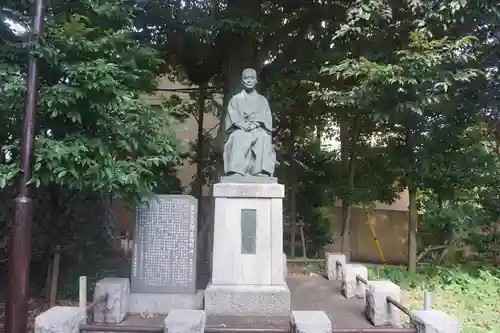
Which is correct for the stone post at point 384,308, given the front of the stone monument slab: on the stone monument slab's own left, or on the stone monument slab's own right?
on the stone monument slab's own left

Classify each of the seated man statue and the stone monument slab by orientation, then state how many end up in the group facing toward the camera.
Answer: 2

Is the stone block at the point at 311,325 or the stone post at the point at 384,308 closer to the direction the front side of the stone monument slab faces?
the stone block

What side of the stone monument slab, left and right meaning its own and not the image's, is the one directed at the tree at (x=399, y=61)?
left

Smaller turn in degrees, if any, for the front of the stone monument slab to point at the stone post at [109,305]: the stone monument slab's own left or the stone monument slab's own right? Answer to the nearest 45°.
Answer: approximately 45° to the stone monument slab's own right

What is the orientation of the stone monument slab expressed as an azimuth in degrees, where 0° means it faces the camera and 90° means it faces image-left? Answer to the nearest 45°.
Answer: approximately 0°

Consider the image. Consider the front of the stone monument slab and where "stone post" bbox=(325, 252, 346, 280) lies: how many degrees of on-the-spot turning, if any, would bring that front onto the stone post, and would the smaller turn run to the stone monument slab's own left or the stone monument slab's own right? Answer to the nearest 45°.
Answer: approximately 135° to the stone monument slab's own left

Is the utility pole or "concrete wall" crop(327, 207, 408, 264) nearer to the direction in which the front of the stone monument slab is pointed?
the utility pole
